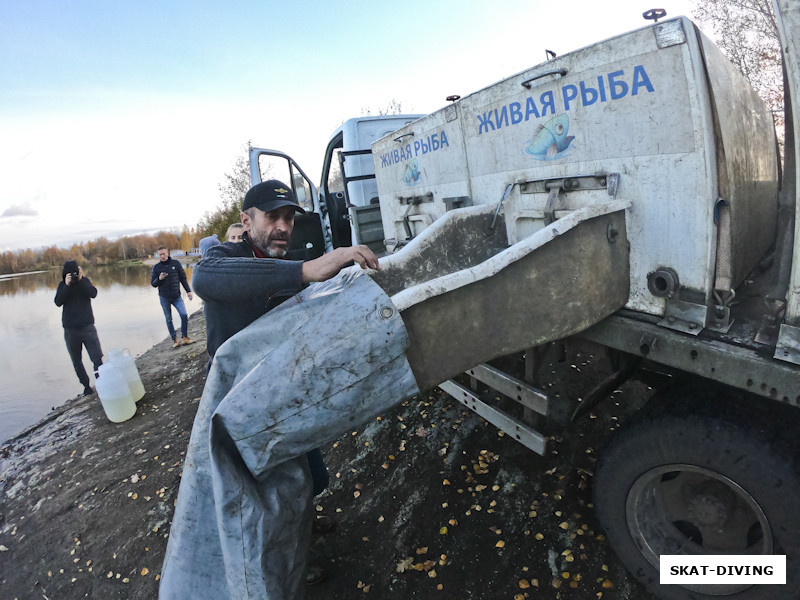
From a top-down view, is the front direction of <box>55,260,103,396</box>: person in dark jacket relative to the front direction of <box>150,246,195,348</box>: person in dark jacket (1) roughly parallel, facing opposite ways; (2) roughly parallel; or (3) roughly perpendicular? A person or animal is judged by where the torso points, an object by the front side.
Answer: roughly parallel

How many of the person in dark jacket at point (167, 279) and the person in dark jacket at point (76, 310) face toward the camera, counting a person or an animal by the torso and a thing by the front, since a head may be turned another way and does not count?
2

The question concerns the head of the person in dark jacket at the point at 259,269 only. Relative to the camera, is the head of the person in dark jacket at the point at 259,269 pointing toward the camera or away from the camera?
toward the camera

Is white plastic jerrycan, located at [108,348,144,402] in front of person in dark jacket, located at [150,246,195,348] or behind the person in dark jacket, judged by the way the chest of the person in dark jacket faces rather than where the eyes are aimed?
in front

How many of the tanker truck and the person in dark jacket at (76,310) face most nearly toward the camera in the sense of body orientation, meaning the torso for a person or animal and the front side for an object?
1

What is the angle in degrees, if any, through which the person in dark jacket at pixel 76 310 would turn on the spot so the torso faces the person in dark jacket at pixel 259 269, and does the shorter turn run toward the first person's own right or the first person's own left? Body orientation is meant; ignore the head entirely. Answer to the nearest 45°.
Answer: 0° — they already face them

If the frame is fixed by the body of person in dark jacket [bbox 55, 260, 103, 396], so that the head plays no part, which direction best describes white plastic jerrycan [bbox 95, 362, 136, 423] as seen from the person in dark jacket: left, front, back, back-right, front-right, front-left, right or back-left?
front

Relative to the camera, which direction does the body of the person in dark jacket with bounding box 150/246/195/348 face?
toward the camera

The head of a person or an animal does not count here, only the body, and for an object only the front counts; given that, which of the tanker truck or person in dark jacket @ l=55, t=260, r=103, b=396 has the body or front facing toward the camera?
the person in dark jacket

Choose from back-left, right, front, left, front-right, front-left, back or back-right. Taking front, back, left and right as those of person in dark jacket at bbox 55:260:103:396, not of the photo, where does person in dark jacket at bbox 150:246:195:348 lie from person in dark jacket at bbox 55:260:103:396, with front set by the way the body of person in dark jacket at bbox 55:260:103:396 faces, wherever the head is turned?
back-left

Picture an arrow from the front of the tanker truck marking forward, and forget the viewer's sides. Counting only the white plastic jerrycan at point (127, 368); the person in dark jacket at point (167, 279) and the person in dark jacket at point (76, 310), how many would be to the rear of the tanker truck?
0

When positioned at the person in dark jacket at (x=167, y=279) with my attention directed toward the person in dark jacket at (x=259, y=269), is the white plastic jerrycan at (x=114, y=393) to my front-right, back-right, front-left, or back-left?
front-right

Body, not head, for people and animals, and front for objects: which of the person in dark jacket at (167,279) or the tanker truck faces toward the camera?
the person in dark jacket

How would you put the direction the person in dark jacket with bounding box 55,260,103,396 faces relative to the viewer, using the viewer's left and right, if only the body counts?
facing the viewer
